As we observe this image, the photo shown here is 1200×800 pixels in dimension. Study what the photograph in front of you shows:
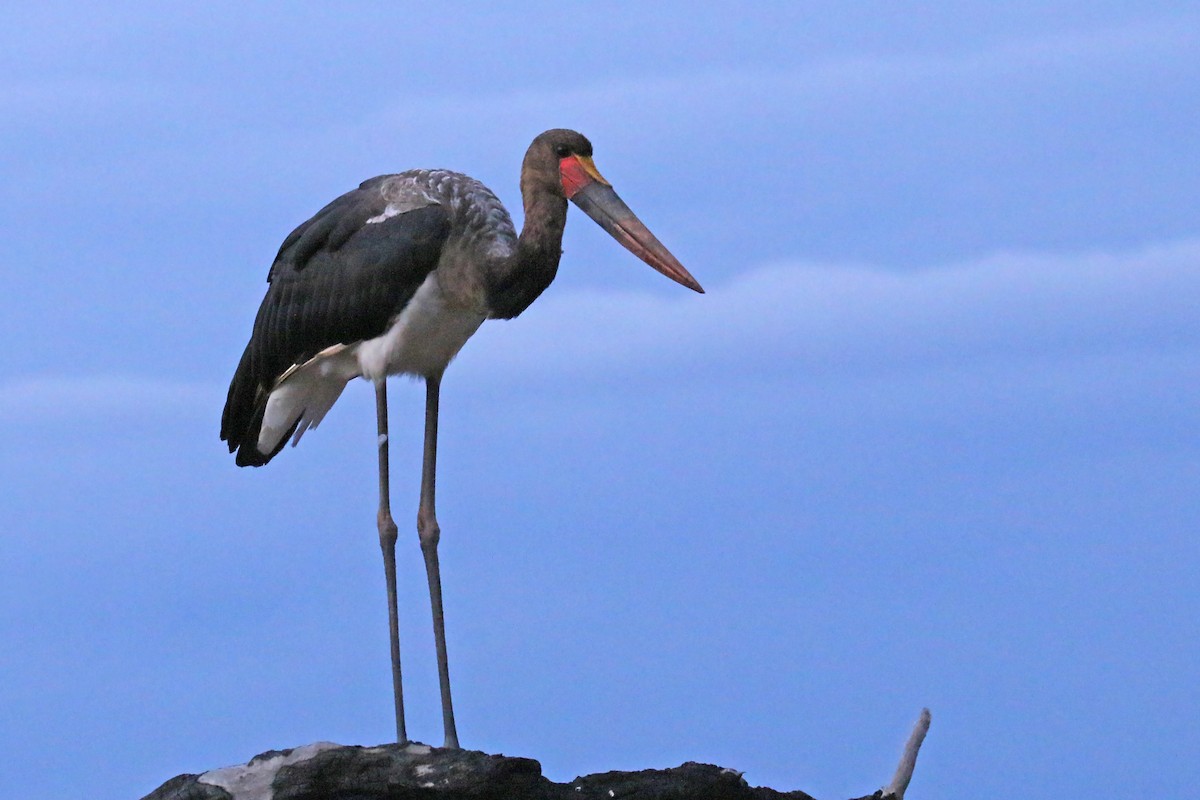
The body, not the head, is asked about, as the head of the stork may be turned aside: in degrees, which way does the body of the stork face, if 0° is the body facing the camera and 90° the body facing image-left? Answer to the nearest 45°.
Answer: approximately 270°
